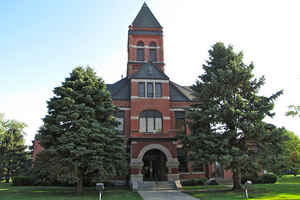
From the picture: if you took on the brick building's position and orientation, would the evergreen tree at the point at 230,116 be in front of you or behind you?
in front

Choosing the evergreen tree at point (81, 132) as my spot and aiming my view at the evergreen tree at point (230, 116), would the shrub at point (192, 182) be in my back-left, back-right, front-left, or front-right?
front-left

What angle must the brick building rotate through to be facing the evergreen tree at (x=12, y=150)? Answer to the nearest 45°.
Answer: approximately 135° to its right

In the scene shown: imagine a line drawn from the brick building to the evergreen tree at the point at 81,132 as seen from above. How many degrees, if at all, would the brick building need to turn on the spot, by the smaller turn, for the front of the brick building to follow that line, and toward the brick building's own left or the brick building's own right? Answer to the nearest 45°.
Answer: approximately 45° to the brick building's own right

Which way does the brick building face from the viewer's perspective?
toward the camera

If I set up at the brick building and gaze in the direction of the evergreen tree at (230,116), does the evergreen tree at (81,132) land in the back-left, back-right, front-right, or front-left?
front-right
